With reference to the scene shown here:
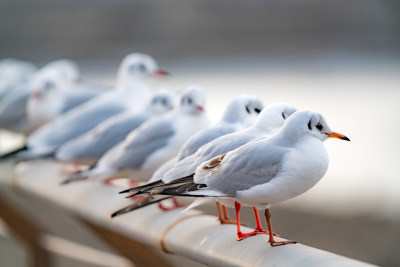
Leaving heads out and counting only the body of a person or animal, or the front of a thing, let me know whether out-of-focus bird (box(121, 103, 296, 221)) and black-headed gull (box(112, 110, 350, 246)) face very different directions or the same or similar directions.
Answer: same or similar directions

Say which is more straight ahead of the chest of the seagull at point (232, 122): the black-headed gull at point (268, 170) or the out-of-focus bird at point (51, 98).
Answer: the black-headed gull

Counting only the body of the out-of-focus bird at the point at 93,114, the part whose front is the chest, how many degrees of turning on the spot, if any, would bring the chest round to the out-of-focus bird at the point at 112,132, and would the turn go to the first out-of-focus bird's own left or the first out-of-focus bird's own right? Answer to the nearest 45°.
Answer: approximately 90° to the first out-of-focus bird's own right

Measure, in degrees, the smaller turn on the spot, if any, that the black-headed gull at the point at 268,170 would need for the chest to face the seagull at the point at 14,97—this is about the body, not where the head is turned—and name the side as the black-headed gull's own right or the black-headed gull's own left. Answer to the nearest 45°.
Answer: approximately 135° to the black-headed gull's own left

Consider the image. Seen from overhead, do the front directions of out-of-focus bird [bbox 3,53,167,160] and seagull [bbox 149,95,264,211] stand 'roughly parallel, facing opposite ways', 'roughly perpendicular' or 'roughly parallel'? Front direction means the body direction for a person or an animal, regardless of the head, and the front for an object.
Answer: roughly parallel

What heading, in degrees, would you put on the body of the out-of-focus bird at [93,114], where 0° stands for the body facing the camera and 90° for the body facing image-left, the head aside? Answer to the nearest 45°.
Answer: approximately 270°

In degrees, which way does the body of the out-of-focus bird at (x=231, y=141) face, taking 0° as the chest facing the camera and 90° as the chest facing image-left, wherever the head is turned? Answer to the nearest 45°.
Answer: approximately 270°

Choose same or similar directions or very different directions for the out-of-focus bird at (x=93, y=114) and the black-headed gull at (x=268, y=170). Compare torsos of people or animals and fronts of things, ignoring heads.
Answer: same or similar directions

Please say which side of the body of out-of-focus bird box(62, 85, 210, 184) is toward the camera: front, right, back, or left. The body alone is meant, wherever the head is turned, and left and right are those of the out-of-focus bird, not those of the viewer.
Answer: right

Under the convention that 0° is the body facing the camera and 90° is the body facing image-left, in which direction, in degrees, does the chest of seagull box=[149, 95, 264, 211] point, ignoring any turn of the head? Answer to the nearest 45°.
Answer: approximately 270°
